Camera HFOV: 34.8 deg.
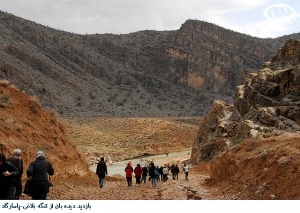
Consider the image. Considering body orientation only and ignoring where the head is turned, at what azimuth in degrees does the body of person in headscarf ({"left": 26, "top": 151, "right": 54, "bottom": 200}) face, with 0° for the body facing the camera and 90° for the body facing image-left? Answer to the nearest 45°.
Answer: approximately 180°

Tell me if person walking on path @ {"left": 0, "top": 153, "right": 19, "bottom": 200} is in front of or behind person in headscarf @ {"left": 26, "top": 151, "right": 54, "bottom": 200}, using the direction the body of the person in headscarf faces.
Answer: behind

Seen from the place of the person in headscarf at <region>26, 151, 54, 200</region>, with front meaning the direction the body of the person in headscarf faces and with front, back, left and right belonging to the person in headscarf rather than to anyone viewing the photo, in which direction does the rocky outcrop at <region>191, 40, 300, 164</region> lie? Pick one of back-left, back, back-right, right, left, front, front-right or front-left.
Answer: front-right

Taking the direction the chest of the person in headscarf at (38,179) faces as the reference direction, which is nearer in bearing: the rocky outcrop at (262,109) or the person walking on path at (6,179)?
the rocky outcrop
